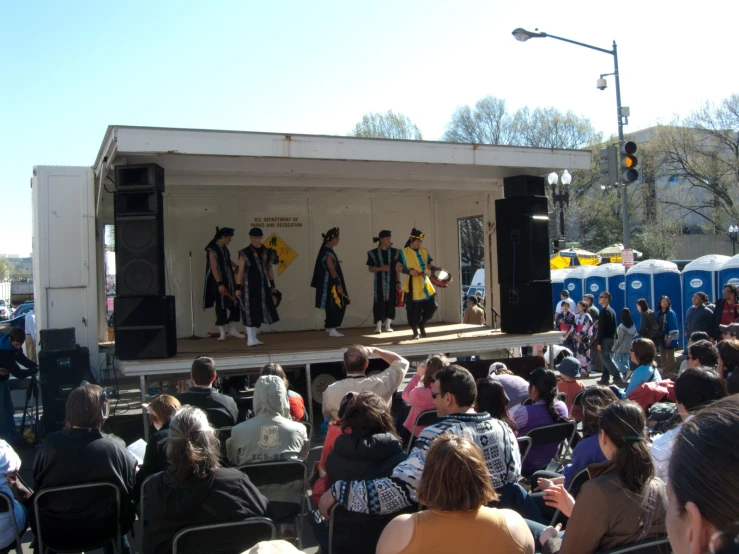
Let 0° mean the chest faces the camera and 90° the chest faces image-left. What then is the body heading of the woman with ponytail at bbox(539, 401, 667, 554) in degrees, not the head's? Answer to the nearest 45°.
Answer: approximately 135°

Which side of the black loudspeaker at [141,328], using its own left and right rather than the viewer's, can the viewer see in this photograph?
front

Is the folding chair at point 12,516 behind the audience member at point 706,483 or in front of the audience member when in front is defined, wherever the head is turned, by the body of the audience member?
in front

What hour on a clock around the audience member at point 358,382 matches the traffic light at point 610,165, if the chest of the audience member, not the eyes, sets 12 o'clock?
The traffic light is roughly at 1 o'clock from the audience member.

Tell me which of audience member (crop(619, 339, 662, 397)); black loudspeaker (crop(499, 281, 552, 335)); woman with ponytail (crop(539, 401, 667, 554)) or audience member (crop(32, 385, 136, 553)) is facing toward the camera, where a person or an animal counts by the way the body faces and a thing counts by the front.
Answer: the black loudspeaker

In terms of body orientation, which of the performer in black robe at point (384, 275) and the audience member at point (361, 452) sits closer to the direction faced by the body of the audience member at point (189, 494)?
the performer in black robe

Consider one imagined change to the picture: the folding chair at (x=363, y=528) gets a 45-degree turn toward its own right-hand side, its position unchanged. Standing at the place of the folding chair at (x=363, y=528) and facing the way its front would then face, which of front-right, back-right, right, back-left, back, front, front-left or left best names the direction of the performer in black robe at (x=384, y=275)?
front-left

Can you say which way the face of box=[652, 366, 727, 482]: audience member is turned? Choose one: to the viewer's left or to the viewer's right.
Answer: to the viewer's left

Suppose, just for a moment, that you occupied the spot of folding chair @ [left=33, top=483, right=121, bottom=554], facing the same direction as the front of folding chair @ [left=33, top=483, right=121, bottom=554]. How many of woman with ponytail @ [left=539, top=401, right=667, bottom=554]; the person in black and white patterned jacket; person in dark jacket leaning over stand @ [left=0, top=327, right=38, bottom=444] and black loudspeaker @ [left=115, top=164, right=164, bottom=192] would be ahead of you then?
2

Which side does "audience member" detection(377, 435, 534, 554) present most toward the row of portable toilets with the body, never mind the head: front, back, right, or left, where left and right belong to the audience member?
front

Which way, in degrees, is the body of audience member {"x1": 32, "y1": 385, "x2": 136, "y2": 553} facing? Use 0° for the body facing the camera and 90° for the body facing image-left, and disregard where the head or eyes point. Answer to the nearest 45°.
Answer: approximately 180°

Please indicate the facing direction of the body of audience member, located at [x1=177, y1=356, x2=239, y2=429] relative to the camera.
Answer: away from the camera

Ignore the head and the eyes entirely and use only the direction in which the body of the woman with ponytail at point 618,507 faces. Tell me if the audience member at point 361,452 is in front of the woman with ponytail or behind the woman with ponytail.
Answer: in front

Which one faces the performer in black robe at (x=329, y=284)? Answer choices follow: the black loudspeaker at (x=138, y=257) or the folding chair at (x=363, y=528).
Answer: the folding chair

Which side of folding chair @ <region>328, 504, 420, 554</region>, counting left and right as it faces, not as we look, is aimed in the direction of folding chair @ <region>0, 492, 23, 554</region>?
left

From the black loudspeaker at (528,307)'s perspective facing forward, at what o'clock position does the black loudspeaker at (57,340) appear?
the black loudspeaker at (57,340) is roughly at 2 o'clock from the black loudspeaker at (528,307).

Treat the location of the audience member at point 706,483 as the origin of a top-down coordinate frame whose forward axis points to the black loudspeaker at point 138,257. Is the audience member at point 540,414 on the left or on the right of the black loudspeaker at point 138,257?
right
